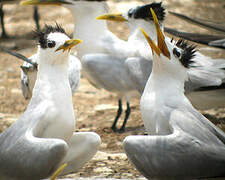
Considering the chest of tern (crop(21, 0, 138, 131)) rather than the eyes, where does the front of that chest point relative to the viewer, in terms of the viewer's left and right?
facing to the left of the viewer

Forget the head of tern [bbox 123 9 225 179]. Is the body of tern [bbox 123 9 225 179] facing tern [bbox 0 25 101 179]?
yes

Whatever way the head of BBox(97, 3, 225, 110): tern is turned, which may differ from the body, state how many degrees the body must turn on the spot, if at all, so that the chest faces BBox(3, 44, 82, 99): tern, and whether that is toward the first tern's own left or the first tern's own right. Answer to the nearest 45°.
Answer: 0° — it already faces it

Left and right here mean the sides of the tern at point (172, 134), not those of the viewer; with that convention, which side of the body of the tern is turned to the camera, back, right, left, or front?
left

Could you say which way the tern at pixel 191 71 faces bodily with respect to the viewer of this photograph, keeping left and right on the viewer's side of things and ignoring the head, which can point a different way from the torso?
facing to the left of the viewer

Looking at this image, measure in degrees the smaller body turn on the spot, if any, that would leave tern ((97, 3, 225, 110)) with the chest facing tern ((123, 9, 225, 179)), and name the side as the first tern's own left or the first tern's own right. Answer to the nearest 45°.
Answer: approximately 90° to the first tern's own left
